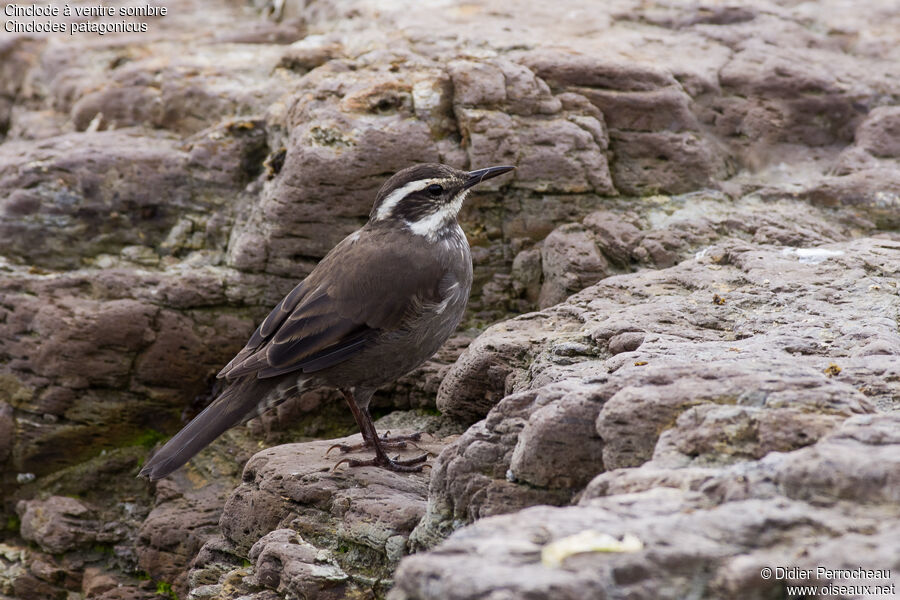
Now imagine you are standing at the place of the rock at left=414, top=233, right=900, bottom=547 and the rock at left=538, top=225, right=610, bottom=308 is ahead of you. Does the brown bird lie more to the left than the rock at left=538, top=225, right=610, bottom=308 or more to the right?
left

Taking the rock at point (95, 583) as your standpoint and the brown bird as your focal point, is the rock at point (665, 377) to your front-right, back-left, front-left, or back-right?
front-right

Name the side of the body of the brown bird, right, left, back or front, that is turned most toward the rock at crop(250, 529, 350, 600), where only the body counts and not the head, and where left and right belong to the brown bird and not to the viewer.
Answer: right

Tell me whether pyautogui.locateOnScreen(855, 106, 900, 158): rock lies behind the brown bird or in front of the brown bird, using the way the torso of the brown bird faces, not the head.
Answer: in front

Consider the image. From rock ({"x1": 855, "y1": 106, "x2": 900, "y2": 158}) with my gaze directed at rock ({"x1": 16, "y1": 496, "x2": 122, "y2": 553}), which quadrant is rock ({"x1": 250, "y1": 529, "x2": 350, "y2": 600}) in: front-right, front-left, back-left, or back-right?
front-left

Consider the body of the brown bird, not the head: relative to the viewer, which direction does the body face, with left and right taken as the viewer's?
facing to the right of the viewer

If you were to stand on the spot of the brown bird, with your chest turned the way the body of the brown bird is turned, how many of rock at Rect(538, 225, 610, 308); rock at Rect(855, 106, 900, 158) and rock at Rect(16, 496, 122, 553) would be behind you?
1

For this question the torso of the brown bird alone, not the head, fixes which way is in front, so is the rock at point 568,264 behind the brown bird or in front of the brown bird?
in front

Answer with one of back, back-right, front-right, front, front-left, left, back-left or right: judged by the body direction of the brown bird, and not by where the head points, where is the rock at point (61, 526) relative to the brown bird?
back

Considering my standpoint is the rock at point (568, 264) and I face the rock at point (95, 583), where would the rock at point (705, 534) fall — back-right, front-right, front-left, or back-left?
front-left
